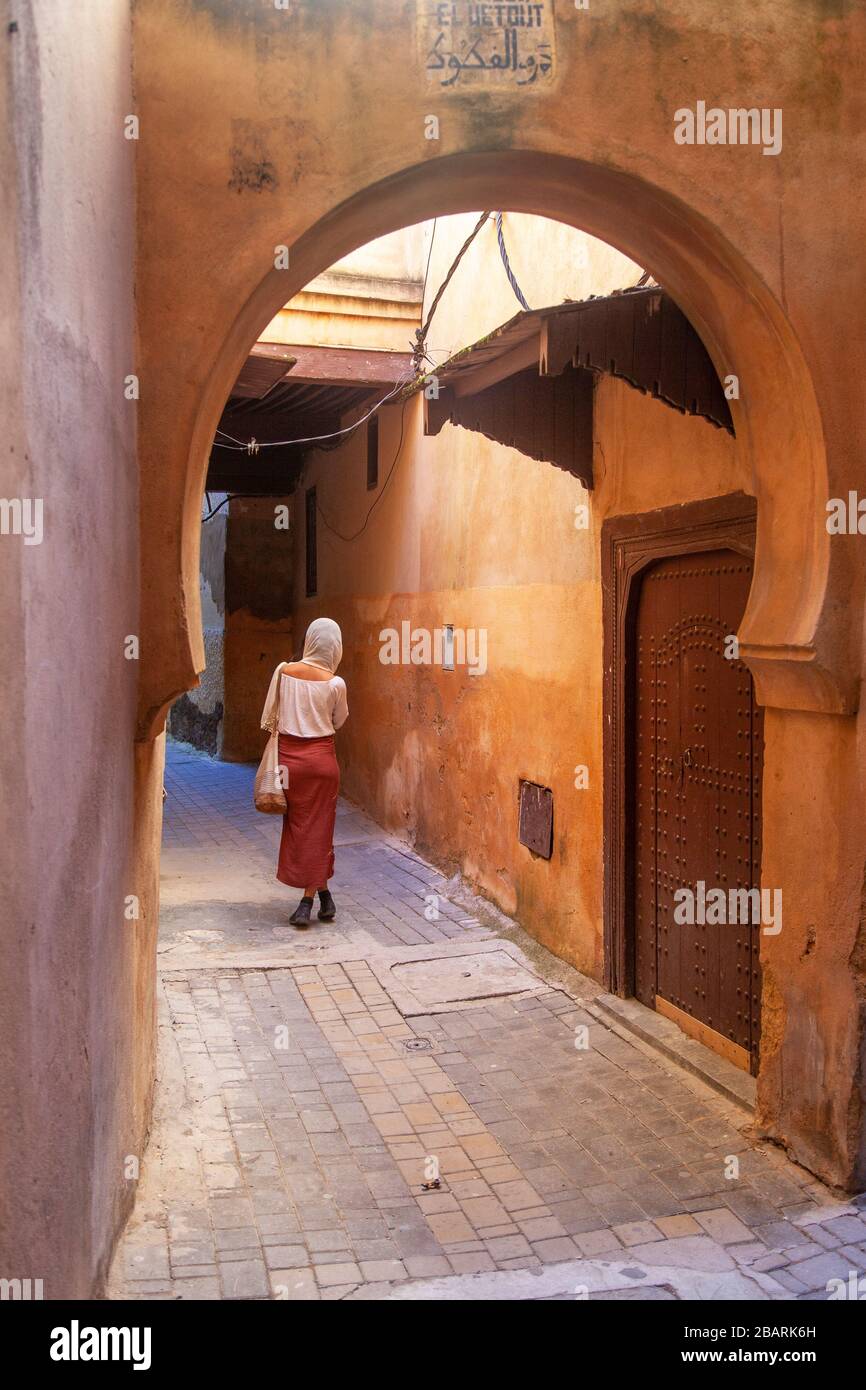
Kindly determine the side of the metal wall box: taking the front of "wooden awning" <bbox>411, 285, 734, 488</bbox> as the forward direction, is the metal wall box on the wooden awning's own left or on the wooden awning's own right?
on the wooden awning's own right

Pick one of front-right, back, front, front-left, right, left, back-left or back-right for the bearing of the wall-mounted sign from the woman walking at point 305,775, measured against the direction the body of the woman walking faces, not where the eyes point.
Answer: back

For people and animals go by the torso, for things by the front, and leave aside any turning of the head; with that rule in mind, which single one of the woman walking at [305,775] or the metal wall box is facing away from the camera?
the woman walking

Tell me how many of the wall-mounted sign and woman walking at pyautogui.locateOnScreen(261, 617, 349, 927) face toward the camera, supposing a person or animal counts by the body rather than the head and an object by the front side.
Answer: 1

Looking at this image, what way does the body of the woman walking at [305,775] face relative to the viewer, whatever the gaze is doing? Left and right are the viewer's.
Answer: facing away from the viewer

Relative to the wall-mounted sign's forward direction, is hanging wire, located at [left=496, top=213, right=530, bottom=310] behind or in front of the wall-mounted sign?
behind

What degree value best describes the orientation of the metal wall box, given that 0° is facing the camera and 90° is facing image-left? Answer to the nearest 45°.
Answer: approximately 45°

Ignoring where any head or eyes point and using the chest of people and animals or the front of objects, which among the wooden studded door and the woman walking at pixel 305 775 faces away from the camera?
the woman walking

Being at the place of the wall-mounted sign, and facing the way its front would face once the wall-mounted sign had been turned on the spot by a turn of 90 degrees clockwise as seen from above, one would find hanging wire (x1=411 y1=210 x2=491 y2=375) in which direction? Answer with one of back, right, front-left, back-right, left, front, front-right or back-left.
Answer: right

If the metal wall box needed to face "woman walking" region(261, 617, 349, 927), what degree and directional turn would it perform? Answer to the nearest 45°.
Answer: approximately 45° to its right
